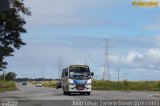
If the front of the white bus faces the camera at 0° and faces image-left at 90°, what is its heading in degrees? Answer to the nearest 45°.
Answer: approximately 0°

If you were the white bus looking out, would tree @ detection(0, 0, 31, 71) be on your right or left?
on your right
